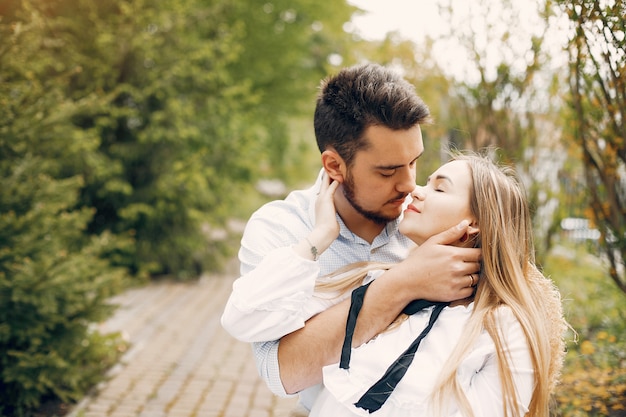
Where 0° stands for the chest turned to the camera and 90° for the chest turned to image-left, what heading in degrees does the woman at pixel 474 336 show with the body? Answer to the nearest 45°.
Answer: approximately 45°

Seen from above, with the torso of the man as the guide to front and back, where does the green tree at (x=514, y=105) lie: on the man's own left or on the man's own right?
on the man's own left

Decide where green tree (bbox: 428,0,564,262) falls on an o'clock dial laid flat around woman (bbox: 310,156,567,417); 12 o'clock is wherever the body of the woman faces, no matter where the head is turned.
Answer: The green tree is roughly at 5 o'clock from the woman.

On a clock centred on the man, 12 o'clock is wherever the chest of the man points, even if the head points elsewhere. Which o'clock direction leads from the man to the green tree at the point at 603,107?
The green tree is roughly at 9 o'clock from the man.

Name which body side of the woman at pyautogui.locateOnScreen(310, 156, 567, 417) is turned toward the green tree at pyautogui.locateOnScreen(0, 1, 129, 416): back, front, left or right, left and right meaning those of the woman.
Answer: right

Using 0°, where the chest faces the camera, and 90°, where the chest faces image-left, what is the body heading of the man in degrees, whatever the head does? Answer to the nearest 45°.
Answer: approximately 315°
